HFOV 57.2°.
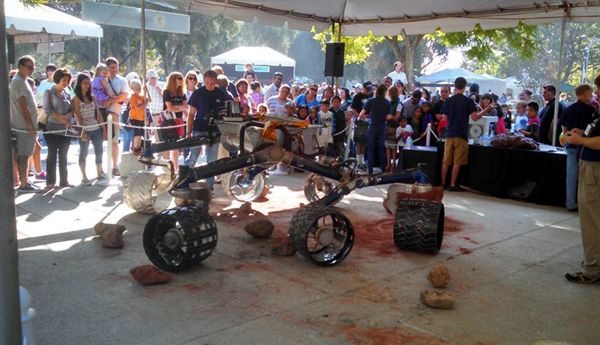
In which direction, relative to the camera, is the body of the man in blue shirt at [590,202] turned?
to the viewer's left

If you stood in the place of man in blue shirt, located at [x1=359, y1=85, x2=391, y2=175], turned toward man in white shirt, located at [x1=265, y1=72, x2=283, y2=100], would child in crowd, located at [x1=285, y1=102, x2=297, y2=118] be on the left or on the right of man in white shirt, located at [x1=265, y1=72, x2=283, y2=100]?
left

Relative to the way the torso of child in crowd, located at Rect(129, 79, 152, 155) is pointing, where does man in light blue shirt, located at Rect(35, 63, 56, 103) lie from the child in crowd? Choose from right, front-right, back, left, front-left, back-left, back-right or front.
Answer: back

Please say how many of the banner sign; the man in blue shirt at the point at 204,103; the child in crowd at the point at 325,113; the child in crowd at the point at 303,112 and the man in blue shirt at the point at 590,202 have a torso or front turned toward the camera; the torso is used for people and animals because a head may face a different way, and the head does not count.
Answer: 4

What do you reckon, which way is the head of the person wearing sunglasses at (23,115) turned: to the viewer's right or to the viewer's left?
to the viewer's right

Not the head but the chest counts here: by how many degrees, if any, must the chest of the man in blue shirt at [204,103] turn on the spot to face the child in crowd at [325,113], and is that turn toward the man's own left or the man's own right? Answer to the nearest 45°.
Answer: approximately 135° to the man's own left

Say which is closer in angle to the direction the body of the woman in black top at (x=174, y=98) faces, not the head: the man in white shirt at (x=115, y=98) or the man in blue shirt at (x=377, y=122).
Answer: the man in blue shirt

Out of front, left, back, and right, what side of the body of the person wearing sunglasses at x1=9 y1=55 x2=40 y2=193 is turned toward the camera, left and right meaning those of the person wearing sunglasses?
right

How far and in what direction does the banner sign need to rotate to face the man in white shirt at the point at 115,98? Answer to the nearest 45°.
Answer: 0° — it already faces them

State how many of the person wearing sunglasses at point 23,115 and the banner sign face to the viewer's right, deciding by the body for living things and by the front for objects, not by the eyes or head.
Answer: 1
